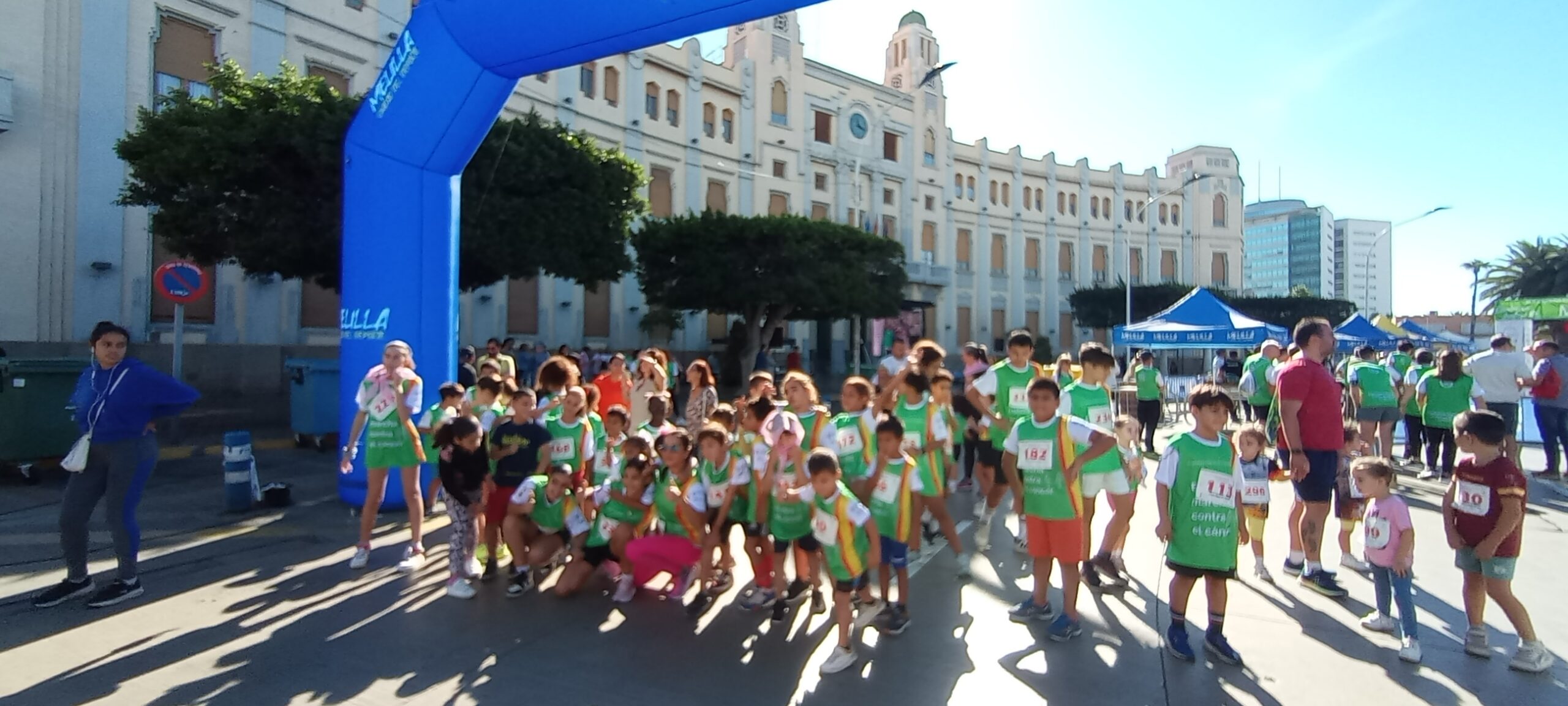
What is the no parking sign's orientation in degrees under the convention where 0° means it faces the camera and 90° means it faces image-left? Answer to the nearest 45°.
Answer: approximately 0°

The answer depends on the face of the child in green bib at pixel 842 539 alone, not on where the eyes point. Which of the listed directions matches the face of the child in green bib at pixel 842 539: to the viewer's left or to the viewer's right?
to the viewer's left

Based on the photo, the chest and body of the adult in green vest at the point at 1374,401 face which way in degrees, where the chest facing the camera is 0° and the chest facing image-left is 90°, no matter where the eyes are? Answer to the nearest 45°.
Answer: approximately 180°

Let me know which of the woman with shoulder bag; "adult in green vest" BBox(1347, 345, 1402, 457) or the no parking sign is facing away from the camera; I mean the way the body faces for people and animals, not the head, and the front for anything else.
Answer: the adult in green vest
